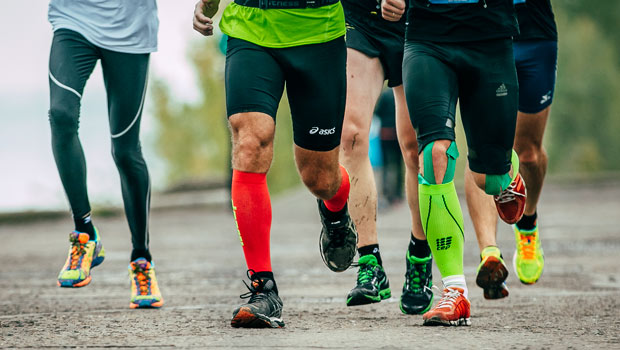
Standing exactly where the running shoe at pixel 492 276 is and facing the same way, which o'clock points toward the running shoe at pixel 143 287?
the running shoe at pixel 143 287 is roughly at 3 o'clock from the running shoe at pixel 492 276.

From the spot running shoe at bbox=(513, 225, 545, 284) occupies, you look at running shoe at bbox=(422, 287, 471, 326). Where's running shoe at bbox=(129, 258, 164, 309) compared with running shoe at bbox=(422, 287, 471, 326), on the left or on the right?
right

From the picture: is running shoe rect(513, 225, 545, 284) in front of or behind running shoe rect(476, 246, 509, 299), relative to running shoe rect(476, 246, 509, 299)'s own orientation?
behind

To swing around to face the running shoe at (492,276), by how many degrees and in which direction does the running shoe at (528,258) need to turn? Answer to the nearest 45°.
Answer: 0° — it already faces it

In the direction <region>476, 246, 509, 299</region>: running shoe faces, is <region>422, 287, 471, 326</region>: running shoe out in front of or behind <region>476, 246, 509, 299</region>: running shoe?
in front

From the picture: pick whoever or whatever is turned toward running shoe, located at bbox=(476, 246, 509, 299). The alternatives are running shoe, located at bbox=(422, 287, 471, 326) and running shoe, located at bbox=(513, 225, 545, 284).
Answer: running shoe, located at bbox=(513, 225, 545, 284)

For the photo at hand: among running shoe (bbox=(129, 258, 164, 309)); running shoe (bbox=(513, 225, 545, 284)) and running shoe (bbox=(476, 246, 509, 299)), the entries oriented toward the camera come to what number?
3

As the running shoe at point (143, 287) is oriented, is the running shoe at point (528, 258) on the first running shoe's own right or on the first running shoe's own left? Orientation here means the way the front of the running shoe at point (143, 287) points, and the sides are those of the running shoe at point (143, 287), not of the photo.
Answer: on the first running shoe's own left

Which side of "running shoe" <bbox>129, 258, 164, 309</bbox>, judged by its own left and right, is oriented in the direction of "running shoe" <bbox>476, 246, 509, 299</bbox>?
left

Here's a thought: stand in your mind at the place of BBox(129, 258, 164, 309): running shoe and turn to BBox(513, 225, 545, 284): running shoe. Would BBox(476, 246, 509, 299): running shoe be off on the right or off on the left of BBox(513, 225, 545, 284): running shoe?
right

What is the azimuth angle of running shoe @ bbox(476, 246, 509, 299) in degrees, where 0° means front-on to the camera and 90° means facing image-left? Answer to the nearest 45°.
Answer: approximately 0°

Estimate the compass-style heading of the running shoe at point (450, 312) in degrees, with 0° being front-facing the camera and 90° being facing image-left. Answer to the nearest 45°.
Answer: approximately 45°
